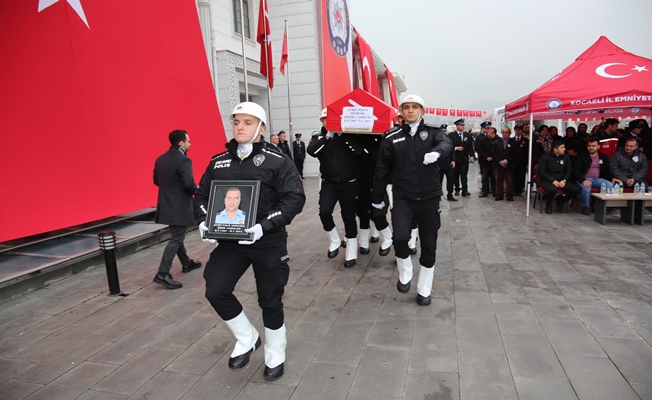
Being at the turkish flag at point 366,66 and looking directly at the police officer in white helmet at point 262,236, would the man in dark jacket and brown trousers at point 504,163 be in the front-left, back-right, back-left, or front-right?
front-left

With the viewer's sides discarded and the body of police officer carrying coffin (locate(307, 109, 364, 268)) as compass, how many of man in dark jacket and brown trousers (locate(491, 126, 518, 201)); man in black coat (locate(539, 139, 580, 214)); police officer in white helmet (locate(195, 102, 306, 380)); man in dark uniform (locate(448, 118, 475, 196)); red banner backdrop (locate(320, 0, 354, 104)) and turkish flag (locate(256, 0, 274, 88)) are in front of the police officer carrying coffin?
1

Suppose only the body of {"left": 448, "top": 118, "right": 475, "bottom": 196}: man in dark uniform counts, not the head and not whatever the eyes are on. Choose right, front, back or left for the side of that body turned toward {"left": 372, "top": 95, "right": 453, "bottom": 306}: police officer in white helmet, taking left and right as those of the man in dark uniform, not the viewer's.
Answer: front

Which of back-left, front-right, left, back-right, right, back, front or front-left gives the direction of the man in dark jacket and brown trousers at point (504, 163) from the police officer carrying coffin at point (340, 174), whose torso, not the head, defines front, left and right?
back-left

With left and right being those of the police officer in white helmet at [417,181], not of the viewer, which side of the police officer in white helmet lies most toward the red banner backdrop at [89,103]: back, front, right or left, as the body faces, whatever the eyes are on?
right

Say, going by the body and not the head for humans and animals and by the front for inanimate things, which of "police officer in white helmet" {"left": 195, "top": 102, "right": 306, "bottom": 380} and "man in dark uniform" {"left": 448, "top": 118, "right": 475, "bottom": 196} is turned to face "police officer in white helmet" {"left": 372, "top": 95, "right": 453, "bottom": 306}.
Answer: the man in dark uniform

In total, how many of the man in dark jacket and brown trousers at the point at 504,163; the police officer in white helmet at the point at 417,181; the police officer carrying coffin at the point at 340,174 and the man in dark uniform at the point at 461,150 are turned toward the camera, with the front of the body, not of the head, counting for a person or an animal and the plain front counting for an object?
4

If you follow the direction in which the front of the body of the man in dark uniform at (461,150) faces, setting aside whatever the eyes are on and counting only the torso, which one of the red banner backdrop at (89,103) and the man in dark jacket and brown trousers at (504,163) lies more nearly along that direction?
the red banner backdrop

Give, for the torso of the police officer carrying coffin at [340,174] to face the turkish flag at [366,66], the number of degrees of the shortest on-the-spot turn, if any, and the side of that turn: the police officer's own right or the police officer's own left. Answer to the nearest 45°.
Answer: approximately 180°

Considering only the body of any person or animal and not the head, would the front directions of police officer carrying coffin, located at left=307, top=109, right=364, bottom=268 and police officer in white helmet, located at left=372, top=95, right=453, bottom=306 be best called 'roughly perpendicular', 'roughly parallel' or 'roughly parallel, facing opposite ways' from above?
roughly parallel

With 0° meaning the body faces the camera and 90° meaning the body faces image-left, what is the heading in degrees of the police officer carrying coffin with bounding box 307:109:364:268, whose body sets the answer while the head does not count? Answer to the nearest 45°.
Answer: approximately 0°

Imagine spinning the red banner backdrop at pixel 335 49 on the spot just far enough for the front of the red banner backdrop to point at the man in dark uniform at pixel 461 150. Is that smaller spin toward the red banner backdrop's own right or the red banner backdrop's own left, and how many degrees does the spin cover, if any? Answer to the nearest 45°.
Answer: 0° — it already faces them

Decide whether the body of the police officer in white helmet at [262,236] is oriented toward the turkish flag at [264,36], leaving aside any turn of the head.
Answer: no

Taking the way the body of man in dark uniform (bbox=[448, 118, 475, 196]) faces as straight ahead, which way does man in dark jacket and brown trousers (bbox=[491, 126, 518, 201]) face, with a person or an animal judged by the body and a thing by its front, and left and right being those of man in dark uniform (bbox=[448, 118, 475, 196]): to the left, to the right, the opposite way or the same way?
the same way

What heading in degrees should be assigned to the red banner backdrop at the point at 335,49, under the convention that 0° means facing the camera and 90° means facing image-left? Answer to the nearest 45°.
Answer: approximately 315°

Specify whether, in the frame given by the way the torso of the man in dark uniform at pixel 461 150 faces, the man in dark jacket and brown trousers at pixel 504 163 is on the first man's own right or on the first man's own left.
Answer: on the first man's own left

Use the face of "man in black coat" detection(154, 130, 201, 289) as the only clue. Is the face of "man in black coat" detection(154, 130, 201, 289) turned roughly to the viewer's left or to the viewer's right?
to the viewer's right

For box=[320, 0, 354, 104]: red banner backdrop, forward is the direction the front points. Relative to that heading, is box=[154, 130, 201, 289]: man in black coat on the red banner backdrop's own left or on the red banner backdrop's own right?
on the red banner backdrop's own right

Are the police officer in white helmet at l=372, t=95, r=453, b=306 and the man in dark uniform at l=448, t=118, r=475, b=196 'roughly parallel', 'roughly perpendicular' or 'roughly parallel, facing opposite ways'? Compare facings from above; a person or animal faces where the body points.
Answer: roughly parallel
